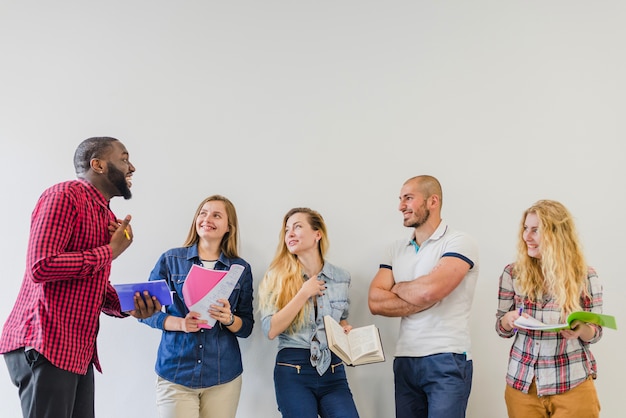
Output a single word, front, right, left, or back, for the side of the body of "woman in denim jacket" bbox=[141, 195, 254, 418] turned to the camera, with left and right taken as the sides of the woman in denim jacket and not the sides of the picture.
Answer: front

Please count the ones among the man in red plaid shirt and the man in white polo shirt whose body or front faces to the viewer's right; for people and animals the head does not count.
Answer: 1

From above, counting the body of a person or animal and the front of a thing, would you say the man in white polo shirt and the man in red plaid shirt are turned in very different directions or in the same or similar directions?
very different directions

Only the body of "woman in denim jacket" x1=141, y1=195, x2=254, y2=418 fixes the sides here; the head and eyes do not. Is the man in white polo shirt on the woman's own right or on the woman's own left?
on the woman's own left

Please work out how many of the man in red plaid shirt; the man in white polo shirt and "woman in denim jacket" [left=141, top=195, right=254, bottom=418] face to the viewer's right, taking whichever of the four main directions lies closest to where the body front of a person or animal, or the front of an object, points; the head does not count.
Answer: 1

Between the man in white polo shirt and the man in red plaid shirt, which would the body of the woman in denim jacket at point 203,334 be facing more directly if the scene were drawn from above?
the man in red plaid shirt

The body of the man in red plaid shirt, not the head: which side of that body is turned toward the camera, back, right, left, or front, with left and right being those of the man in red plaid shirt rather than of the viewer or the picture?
right

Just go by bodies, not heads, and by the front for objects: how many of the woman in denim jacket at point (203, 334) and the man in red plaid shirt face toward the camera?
1

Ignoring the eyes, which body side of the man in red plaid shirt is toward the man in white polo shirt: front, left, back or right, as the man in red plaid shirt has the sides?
front

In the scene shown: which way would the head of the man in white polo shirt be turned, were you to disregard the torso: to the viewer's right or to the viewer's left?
to the viewer's left

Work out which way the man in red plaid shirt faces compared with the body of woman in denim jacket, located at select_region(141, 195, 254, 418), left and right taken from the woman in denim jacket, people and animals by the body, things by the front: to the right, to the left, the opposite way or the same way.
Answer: to the left

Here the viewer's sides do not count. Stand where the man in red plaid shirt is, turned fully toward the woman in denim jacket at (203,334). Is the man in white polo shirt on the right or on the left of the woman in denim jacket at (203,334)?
right

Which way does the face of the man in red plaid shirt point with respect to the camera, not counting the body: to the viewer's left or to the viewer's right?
to the viewer's right
